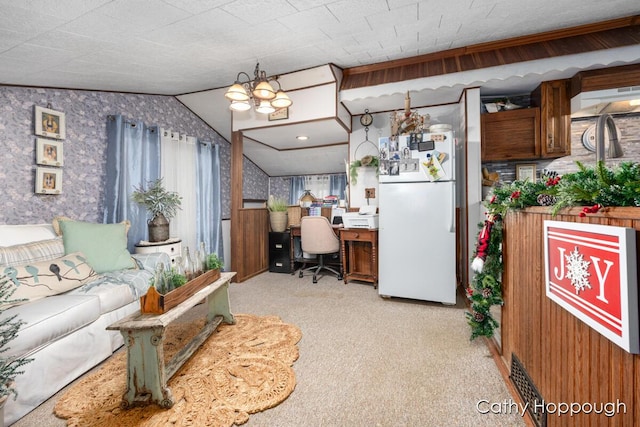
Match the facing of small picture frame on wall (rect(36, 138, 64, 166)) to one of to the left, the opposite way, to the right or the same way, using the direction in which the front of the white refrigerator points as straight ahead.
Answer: to the left

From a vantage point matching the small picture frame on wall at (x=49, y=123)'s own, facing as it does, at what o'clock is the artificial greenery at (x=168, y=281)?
The artificial greenery is roughly at 1 o'clock from the small picture frame on wall.

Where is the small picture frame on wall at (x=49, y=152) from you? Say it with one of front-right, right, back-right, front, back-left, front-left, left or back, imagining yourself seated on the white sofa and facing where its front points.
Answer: back-left

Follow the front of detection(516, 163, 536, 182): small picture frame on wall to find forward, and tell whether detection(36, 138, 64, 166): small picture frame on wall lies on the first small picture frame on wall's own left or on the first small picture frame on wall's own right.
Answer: on the first small picture frame on wall's own right

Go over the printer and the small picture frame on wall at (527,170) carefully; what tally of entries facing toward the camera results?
2

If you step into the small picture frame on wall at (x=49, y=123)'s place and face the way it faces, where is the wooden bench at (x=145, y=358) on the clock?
The wooden bench is roughly at 1 o'clock from the small picture frame on wall.

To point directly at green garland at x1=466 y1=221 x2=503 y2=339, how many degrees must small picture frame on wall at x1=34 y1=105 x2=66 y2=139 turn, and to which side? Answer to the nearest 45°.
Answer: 0° — it already faces it
